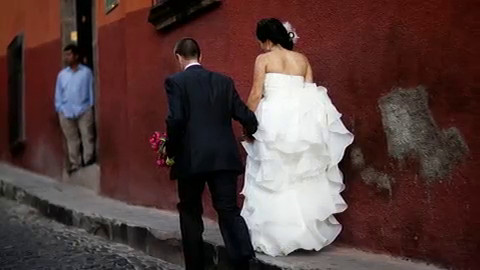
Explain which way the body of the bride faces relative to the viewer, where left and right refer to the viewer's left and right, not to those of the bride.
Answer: facing away from the viewer and to the left of the viewer

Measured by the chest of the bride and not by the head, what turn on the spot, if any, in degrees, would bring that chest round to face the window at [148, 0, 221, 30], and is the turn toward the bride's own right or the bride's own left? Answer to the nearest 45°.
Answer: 0° — they already face it

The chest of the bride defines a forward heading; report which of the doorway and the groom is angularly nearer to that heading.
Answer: the doorway

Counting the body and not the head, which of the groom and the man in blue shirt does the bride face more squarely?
the man in blue shirt

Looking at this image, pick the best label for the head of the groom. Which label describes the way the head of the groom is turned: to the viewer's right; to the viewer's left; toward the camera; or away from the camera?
away from the camera

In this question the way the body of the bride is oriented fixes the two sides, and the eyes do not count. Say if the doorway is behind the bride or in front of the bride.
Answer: in front

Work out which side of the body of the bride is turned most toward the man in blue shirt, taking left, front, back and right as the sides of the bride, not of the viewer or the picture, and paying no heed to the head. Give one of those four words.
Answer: front

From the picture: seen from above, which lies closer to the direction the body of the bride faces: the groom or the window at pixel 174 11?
the window
